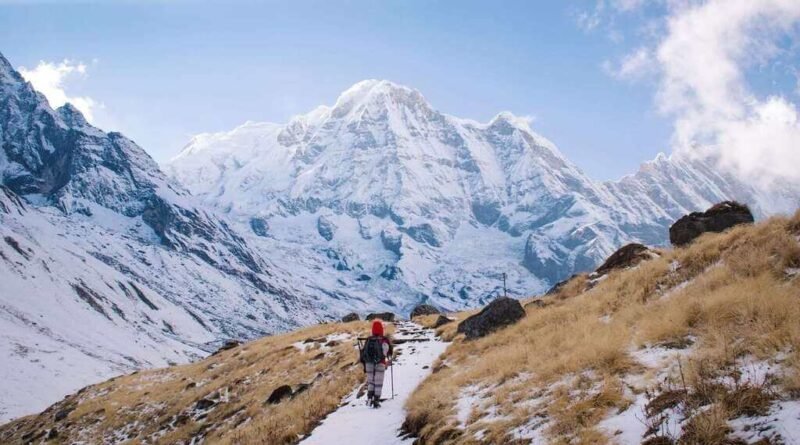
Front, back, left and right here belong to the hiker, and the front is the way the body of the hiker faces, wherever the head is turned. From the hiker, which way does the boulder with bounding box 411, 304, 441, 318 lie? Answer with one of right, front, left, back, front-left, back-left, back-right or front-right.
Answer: front

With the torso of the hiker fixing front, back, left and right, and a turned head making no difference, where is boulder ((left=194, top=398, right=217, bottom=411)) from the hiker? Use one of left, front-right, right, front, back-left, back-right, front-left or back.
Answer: front-left

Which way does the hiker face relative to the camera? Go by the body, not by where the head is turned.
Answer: away from the camera

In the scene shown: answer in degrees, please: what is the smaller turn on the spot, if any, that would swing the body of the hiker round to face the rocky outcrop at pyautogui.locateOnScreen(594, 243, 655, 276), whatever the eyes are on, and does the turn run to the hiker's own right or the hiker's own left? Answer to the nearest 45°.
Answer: approximately 45° to the hiker's own right

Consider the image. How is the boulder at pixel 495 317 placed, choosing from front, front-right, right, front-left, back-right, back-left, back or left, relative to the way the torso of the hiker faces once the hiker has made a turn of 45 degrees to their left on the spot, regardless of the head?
right

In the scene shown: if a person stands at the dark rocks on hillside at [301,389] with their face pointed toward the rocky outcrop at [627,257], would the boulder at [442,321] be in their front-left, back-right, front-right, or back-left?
front-left

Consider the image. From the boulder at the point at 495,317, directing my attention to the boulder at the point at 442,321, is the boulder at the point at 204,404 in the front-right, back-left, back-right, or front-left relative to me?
front-left

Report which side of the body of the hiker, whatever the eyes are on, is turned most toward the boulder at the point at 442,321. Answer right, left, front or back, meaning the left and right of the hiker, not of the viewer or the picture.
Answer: front

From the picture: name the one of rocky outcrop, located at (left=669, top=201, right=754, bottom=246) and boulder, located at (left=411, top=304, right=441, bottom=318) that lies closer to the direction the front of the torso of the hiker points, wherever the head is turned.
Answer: the boulder

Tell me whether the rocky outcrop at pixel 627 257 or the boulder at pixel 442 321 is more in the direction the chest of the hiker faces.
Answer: the boulder
